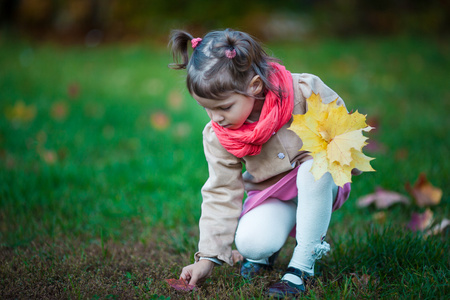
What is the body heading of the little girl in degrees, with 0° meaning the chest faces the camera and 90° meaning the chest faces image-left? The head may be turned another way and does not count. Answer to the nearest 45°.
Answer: approximately 45°

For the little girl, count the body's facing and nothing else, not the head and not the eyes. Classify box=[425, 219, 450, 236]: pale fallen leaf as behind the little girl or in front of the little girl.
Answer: behind

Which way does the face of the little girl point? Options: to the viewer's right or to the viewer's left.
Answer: to the viewer's left

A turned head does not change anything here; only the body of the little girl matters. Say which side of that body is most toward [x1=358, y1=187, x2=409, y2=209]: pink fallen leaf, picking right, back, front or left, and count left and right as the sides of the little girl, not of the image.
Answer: back

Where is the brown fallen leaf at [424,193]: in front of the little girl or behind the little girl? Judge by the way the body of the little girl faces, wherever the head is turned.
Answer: behind
